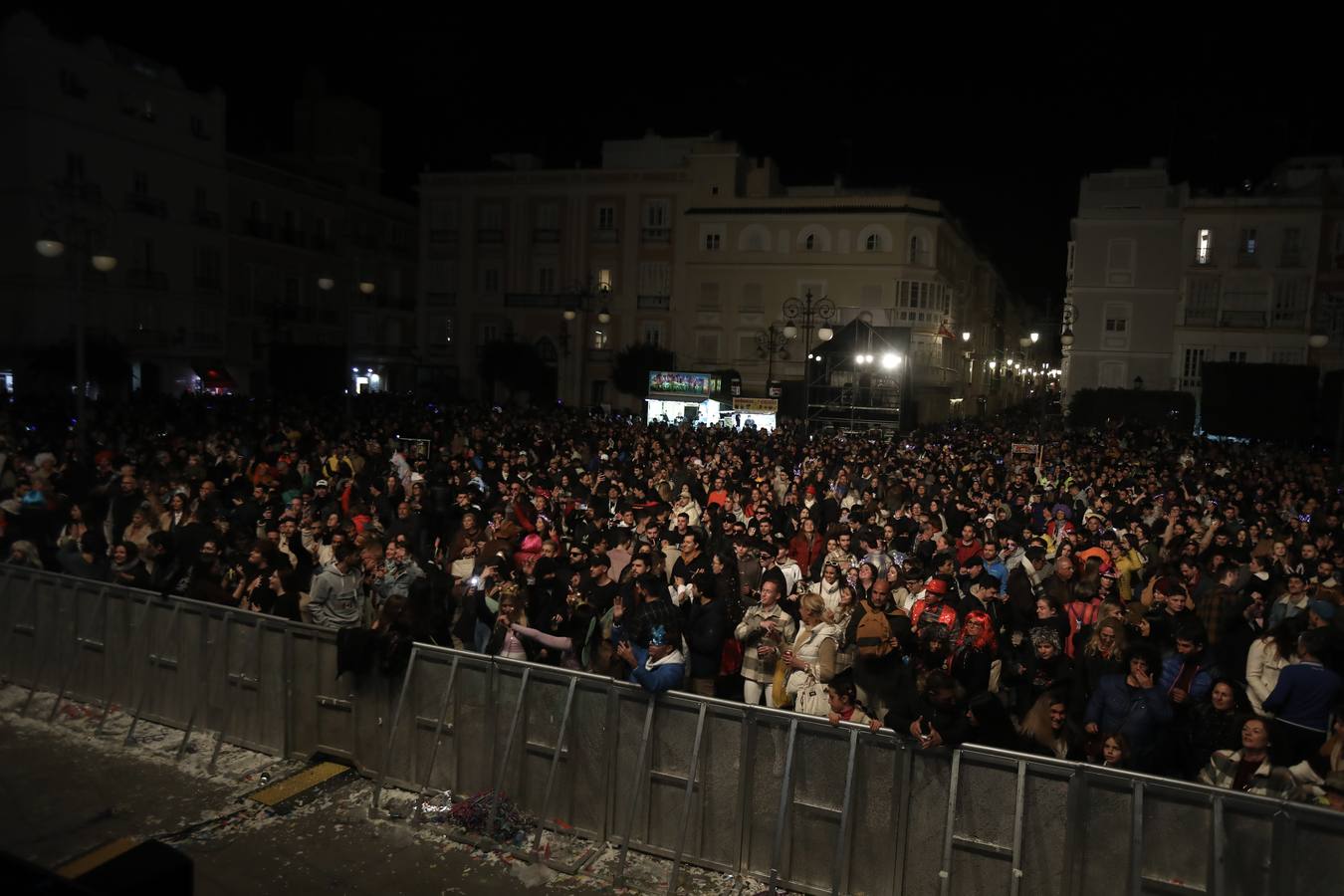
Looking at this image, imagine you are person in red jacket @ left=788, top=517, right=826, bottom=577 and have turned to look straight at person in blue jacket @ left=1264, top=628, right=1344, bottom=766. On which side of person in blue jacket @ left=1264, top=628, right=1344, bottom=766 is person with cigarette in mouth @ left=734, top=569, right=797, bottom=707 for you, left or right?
right

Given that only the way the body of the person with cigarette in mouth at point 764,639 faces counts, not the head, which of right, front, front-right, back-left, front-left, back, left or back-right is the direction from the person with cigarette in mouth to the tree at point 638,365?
back

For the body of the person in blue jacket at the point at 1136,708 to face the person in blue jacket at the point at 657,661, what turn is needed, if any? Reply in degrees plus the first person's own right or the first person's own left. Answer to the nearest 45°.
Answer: approximately 90° to the first person's own right

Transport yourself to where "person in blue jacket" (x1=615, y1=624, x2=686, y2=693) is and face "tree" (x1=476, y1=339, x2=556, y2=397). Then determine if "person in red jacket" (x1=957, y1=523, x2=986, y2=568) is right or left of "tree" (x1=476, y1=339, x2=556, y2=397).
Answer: right

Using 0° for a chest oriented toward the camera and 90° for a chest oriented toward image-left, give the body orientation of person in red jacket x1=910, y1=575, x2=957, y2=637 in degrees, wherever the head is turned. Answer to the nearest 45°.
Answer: approximately 45°

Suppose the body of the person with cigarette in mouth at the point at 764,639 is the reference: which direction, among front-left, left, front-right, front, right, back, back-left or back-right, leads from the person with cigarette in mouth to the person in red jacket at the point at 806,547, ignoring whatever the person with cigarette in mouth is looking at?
back

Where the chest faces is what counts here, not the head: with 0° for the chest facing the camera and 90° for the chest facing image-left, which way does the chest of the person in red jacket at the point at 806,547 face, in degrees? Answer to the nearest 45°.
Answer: approximately 0°

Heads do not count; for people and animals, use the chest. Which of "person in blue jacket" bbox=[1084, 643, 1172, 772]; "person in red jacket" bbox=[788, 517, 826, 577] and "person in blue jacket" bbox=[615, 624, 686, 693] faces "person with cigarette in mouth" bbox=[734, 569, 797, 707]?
the person in red jacket

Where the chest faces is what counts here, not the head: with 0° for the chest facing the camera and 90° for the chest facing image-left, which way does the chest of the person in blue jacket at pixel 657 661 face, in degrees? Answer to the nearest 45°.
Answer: approximately 45°
